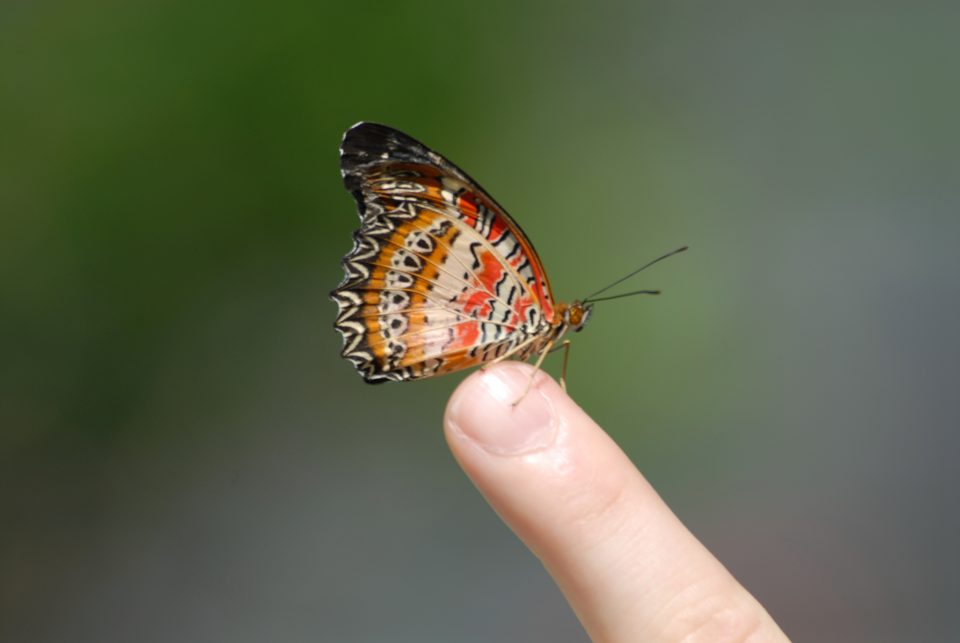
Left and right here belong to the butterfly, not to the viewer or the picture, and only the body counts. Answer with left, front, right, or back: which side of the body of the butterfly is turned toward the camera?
right
